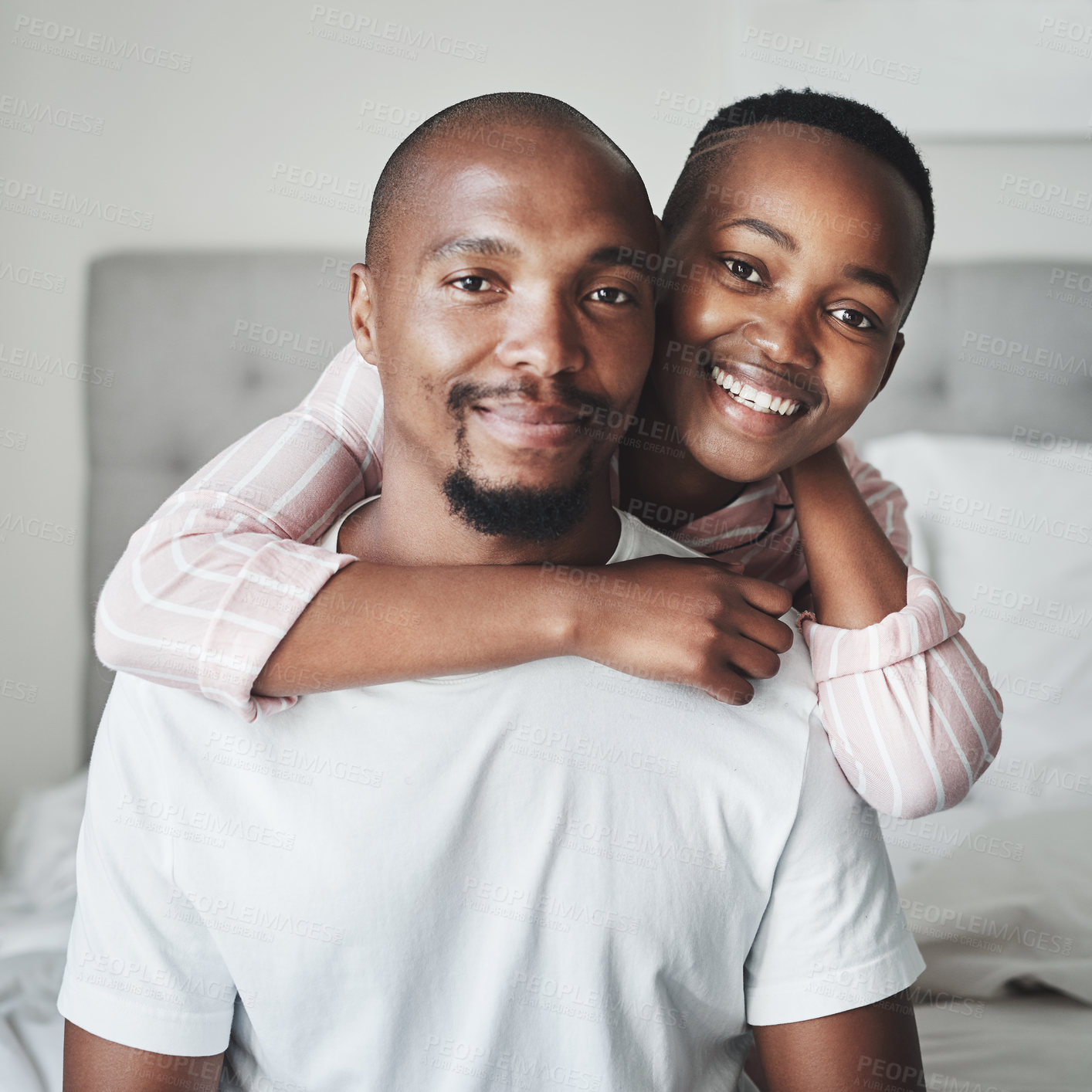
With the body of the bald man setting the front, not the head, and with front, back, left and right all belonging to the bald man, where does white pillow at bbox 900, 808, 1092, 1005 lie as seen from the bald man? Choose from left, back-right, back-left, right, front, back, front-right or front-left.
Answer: back-left

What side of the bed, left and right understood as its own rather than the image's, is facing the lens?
front

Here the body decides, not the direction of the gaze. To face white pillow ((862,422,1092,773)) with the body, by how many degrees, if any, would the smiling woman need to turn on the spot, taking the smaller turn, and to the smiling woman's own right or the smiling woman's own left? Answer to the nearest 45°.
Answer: approximately 135° to the smiling woman's own left

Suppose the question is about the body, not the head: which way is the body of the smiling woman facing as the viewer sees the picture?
toward the camera

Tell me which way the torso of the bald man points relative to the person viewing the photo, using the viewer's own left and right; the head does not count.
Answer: facing the viewer
